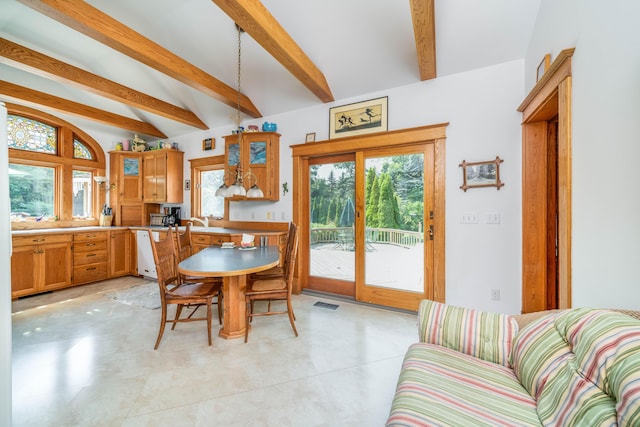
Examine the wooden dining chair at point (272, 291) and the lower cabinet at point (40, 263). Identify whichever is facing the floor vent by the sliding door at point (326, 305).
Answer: the lower cabinet

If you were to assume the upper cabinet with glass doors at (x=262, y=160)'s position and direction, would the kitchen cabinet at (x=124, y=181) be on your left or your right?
on your right

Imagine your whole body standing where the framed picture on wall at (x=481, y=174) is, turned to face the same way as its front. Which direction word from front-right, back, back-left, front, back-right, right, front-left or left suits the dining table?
front-right

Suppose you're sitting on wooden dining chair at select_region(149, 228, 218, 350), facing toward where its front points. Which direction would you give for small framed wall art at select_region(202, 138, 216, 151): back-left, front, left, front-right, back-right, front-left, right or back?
left

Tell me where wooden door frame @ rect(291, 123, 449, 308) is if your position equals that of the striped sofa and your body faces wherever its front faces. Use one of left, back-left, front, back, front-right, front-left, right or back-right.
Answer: front-right

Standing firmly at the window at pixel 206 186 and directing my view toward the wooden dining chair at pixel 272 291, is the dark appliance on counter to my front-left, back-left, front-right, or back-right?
back-right

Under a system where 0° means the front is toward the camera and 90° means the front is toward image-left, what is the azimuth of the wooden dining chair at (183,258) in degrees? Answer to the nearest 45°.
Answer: approximately 270°

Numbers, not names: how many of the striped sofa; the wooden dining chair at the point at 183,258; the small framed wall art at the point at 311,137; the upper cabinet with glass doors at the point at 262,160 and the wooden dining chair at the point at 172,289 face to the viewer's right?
2

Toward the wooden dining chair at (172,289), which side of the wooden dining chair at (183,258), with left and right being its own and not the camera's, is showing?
right

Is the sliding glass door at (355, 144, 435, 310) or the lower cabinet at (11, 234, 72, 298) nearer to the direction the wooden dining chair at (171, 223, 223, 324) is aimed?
the sliding glass door

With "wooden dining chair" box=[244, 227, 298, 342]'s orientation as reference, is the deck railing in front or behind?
behind

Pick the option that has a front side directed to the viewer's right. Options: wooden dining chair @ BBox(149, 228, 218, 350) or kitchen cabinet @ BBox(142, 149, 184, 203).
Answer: the wooden dining chair

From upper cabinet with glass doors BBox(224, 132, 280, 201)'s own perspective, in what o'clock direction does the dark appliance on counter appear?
The dark appliance on counter is roughly at 3 o'clock from the upper cabinet with glass doors.
